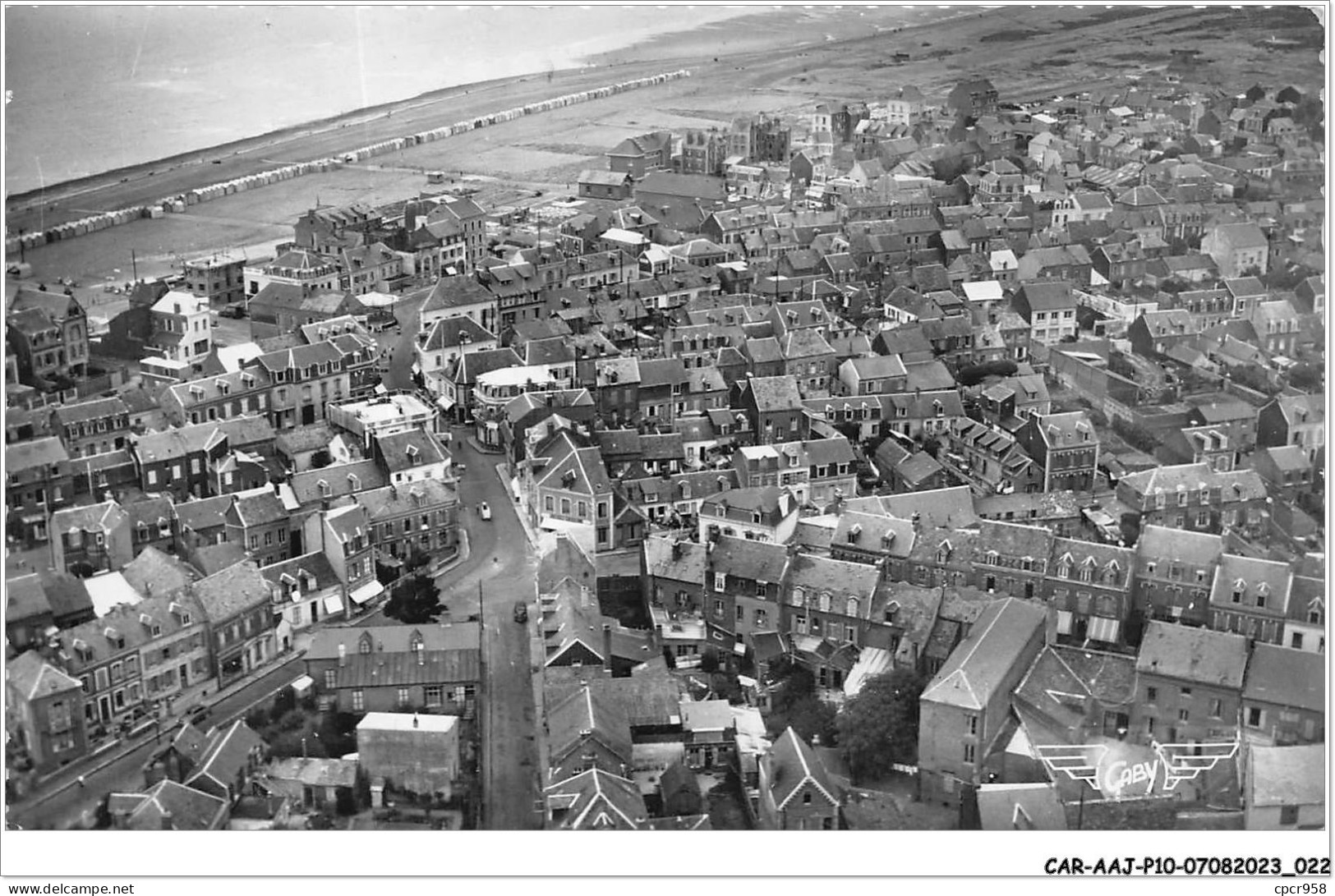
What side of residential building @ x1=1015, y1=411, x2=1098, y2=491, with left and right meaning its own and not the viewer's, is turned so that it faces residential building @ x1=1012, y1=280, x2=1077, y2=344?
back

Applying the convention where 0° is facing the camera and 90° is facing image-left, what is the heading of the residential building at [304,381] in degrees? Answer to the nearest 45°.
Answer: approximately 315°

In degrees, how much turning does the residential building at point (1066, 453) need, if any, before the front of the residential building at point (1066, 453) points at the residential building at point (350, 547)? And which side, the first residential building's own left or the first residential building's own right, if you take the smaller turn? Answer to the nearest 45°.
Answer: approximately 45° to the first residential building's own right

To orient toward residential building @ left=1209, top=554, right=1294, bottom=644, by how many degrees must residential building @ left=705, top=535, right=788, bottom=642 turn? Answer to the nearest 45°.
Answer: approximately 90° to its left

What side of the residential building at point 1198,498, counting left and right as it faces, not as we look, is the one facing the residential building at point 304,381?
right

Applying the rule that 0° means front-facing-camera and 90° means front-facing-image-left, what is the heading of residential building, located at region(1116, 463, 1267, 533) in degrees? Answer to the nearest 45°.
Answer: approximately 0°

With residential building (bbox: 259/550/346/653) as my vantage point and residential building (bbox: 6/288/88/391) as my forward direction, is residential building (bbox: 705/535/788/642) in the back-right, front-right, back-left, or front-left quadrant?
back-right

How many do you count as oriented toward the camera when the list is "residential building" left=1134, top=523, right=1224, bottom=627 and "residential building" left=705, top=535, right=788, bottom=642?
2

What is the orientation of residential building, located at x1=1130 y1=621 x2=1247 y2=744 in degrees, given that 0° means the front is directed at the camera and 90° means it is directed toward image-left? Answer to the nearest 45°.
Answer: approximately 0°

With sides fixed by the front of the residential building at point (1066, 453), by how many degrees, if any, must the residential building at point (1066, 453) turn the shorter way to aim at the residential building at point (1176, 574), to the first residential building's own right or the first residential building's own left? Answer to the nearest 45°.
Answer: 0° — it already faces it

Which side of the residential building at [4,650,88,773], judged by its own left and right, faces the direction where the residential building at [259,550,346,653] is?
left

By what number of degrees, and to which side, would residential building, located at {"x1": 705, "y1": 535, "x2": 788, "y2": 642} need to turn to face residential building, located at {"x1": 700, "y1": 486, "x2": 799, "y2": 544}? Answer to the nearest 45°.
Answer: approximately 180°
